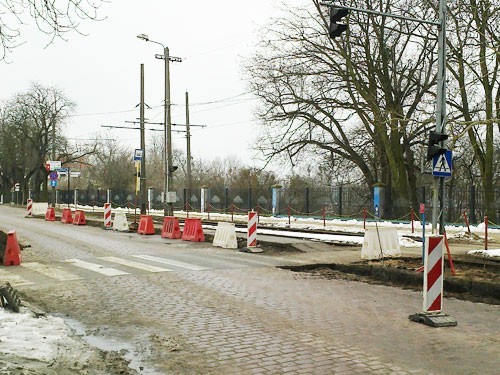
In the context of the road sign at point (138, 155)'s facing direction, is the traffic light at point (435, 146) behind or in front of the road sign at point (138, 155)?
in front

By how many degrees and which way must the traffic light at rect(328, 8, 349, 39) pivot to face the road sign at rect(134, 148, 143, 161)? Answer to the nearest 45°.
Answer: approximately 135° to its left

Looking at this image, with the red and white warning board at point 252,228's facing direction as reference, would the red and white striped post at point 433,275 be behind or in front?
in front

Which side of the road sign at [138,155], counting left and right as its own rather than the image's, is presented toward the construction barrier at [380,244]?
front

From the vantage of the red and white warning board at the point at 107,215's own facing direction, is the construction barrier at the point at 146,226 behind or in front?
in front

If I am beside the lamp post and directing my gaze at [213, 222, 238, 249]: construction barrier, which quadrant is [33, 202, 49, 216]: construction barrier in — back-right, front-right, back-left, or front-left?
back-right

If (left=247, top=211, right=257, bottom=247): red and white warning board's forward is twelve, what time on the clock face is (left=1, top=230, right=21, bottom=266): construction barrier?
The construction barrier is roughly at 2 o'clock from the red and white warning board.
